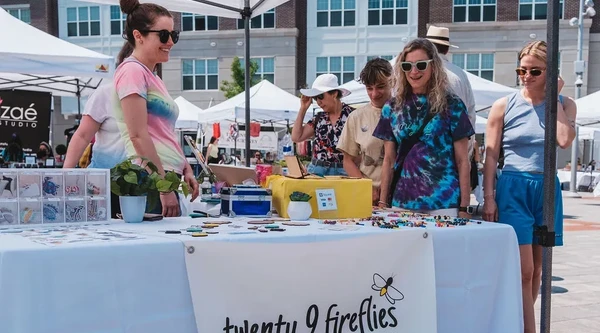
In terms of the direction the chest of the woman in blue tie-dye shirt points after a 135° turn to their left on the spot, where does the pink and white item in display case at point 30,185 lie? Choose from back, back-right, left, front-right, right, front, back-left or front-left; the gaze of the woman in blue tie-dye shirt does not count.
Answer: back

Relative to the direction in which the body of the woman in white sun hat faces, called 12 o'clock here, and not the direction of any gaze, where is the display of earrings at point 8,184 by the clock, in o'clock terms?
The display of earrings is roughly at 1 o'clock from the woman in white sun hat.

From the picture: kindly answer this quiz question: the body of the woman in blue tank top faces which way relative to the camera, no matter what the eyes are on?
toward the camera

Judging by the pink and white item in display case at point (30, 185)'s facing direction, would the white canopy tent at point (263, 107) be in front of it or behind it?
behind

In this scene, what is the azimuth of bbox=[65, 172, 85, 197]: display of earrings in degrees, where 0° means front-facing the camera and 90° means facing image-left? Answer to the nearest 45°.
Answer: approximately 0°

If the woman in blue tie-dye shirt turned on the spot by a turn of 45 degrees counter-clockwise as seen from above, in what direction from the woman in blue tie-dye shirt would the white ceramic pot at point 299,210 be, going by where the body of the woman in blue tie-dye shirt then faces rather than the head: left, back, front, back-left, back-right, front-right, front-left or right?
right

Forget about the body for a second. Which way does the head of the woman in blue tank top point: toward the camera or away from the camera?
toward the camera

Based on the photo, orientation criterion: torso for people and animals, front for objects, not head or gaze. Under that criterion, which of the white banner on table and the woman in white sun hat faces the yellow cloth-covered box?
the woman in white sun hat

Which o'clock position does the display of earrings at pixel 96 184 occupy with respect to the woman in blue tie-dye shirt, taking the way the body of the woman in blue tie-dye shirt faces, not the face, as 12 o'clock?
The display of earrings is roughly at 2 o'clock from the woman in blue tie-dye shirt.

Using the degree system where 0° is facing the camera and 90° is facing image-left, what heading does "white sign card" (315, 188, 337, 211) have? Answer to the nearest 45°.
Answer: approximately 0°

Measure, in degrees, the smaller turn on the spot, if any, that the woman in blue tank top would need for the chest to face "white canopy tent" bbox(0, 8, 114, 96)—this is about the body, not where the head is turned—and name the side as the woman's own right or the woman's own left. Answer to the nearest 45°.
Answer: approximately 90° to the woman's own right

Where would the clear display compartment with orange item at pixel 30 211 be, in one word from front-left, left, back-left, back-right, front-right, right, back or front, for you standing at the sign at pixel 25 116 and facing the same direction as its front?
front

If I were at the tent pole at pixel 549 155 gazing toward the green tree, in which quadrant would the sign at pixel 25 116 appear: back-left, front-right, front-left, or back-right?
front-left

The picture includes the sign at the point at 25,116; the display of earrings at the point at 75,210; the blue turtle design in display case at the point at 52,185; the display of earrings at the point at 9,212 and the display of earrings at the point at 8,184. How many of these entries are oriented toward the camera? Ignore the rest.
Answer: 5

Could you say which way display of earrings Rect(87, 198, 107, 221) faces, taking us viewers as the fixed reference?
facing the viewer
